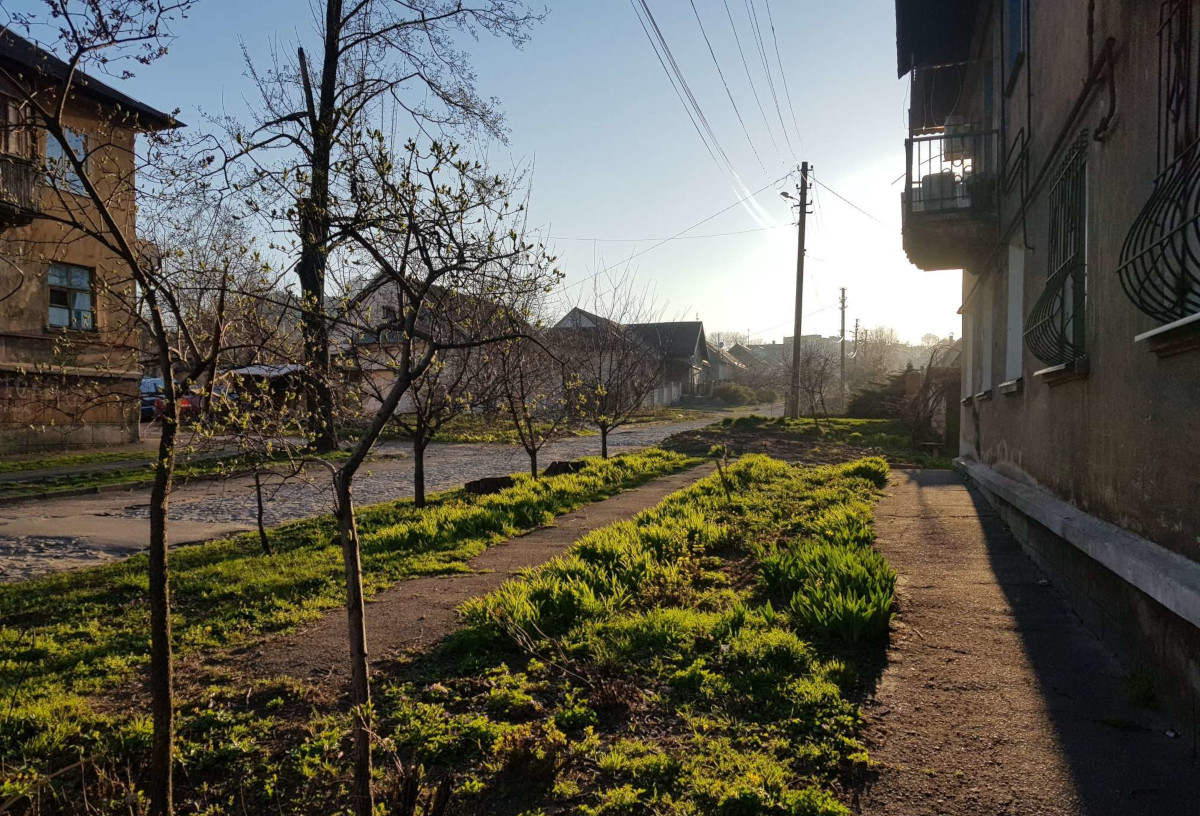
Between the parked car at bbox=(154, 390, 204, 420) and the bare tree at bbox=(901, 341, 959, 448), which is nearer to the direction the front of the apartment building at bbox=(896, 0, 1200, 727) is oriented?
the parked car

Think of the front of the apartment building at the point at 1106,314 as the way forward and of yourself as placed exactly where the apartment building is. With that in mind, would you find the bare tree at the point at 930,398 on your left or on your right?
on your right

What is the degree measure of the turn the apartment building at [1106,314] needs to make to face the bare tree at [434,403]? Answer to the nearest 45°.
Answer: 0° — it already faces it

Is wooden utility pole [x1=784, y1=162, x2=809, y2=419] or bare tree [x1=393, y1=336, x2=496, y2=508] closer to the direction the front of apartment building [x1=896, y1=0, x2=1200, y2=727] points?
the bare tree

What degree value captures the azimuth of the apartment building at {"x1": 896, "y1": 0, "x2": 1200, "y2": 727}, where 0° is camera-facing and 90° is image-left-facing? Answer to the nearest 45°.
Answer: approximately 90°
